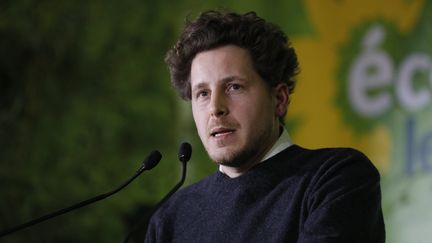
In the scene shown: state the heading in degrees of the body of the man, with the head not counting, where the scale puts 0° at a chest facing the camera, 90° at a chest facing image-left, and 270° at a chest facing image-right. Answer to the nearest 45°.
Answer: approximately 45°
